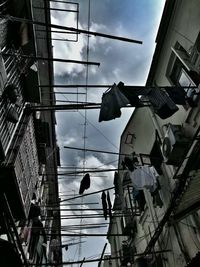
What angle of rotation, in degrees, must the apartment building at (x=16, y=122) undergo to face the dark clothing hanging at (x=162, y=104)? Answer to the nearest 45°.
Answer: approximately 45° to its right

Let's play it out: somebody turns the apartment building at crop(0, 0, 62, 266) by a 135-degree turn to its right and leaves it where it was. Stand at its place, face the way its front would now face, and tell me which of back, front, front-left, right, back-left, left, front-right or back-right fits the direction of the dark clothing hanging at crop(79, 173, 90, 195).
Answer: back

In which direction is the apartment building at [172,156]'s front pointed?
to the viewer's left

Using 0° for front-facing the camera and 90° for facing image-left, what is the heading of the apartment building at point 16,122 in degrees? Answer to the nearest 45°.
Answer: approximately 270°

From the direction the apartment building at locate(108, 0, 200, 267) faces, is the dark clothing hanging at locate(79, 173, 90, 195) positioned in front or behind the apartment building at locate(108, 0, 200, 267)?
in front

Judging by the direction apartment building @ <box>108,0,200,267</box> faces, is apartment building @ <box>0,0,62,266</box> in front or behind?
in front

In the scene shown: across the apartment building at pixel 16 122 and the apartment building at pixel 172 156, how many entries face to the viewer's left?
1

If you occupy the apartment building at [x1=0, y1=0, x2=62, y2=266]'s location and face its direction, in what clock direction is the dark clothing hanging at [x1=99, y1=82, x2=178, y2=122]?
The dark clothing hanging is roughly at 1 o'clock from the apartment building.

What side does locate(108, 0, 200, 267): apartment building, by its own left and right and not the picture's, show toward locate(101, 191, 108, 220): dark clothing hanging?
front

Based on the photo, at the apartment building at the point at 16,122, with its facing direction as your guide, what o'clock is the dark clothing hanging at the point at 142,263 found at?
The dark clothing hanging is roughly at 11 o'clock from the apartment building.

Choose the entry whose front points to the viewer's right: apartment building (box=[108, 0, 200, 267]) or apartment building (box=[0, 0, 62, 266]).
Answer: apartment building (box=[0, 0, 62, 266])

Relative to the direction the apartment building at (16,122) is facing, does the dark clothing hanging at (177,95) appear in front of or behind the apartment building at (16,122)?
in front
